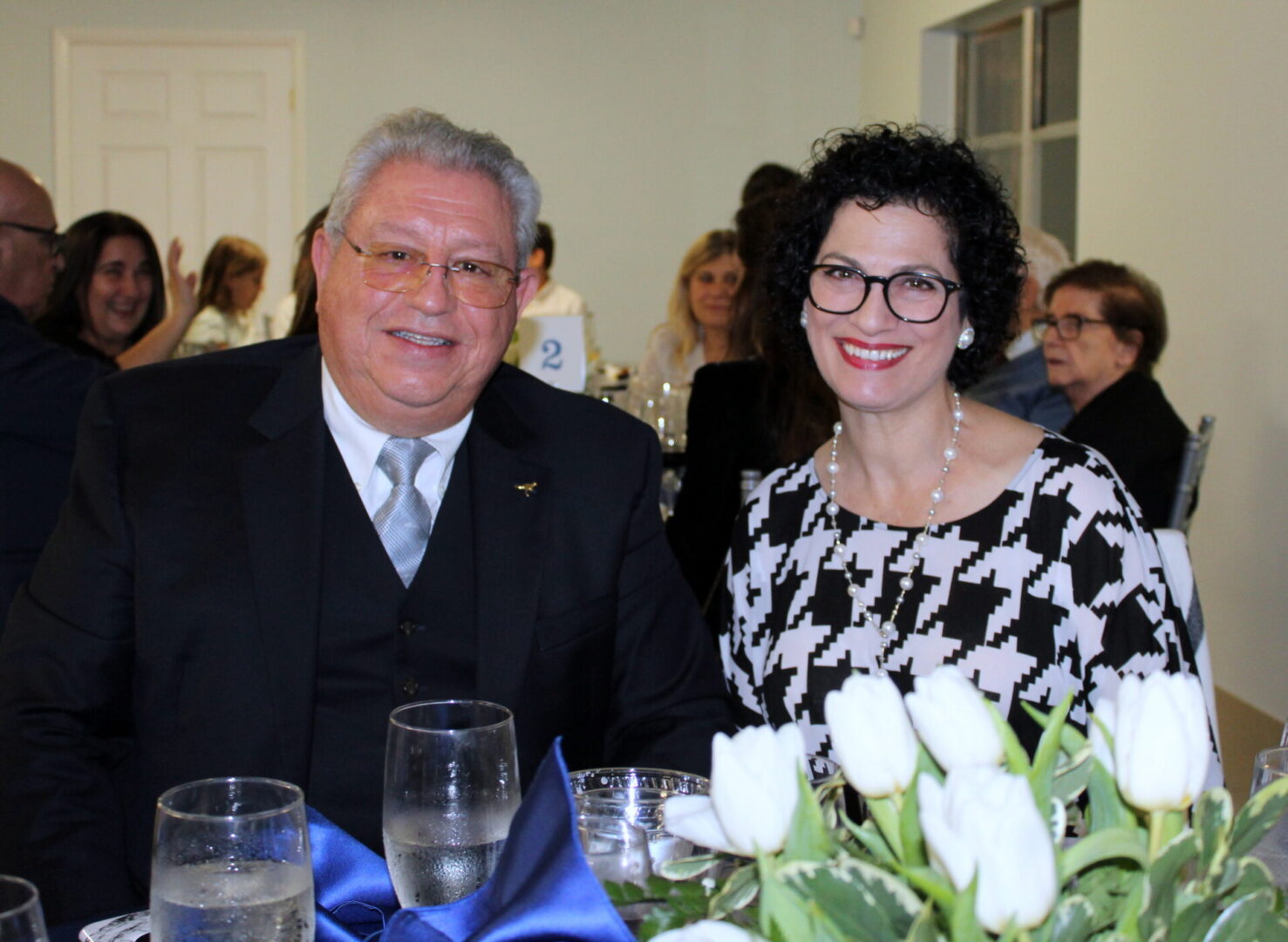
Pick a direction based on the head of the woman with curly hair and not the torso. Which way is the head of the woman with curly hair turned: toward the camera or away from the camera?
toward the camera

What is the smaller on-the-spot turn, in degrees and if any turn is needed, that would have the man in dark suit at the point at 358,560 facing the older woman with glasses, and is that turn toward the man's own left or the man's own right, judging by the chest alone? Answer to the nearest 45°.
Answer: approximately 135° to the man's own left

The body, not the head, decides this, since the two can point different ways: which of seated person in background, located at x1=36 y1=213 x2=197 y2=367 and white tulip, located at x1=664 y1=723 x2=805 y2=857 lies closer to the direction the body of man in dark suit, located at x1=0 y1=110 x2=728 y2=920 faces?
the white tulip

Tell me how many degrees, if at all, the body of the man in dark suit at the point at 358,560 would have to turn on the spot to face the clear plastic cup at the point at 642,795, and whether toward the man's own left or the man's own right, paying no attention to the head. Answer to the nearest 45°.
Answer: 0° — they already face it

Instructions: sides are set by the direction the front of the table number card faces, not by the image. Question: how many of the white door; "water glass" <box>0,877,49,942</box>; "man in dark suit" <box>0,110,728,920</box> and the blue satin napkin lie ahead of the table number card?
3

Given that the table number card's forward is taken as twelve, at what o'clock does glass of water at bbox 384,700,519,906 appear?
The glass of water is roughly at 12 o'clock from the table number card.

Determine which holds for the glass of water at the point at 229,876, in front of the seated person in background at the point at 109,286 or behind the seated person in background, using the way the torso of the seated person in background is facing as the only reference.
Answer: in front

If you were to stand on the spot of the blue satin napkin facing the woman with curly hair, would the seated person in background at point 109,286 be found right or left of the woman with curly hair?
left

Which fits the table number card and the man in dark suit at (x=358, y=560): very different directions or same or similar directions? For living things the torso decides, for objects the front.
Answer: same or similar directions

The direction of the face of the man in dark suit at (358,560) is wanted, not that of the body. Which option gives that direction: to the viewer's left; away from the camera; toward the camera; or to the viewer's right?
toward the camera

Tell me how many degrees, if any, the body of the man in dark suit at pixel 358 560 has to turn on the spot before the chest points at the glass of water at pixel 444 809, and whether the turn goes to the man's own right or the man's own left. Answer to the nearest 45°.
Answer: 0° — they already face it

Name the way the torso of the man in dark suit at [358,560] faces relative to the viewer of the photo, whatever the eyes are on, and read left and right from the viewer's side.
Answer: facing the viewer

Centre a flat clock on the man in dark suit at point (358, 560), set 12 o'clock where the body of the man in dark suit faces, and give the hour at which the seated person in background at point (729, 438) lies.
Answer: The seated person in background is roughly at 7 o'clock from the man in dark suit.

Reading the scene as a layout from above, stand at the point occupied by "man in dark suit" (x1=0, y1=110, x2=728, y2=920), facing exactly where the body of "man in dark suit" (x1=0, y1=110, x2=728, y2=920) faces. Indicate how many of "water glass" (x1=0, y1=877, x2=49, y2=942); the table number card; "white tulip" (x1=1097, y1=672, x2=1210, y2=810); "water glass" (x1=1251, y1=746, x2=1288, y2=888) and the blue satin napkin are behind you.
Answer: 1

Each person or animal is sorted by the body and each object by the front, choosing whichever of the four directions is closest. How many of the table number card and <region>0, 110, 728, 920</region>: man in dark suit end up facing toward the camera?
2

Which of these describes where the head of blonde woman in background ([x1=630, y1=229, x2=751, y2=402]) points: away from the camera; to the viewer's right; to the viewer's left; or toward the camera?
toward the camera

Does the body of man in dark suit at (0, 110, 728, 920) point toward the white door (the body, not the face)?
no
